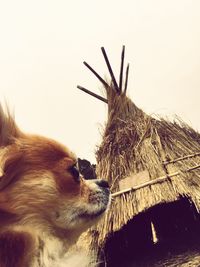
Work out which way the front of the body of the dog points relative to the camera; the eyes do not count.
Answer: to the viewer's right
